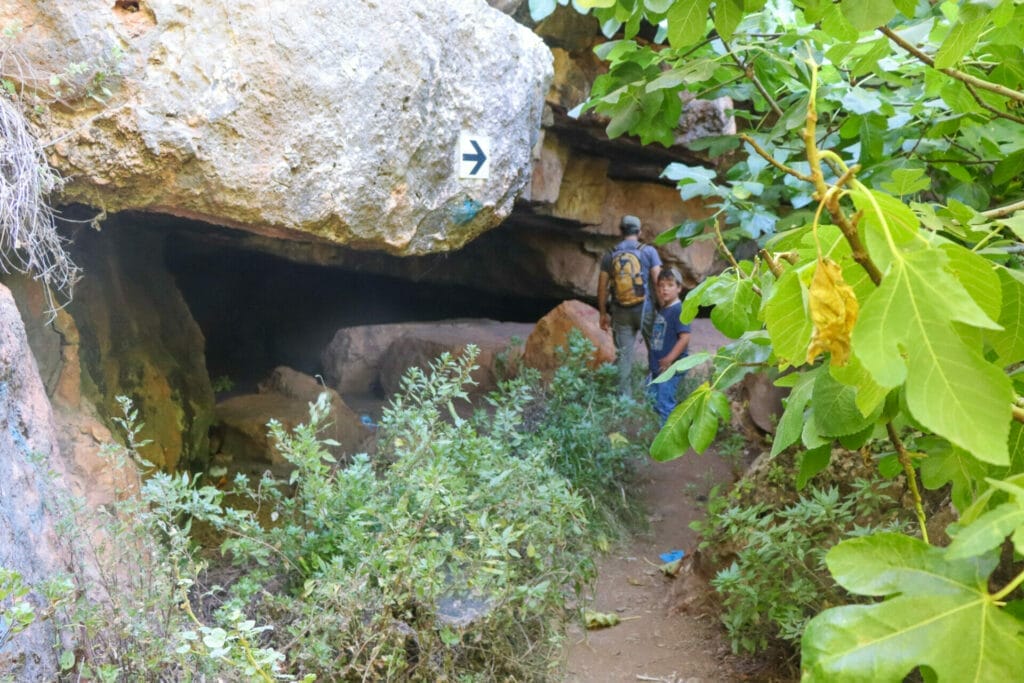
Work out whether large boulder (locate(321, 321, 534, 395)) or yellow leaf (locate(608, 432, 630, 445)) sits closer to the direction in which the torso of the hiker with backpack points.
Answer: the large boulder

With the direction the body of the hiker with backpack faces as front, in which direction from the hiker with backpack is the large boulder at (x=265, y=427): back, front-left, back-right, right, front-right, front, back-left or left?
back-left

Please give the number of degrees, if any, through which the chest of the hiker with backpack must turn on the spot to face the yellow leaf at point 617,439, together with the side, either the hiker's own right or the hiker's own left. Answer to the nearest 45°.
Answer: approximately 180°

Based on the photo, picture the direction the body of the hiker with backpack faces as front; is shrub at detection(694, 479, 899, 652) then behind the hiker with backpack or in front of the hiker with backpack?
behind

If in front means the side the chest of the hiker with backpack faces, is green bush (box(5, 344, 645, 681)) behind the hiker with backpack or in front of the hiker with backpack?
behind

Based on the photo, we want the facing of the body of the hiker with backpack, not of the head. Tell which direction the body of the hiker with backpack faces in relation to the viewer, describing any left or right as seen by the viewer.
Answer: facing away from the viewer

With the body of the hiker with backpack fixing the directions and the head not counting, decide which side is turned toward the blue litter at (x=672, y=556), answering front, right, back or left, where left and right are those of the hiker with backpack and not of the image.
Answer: back

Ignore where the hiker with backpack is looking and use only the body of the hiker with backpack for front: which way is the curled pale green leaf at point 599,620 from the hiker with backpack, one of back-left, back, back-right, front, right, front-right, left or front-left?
back
